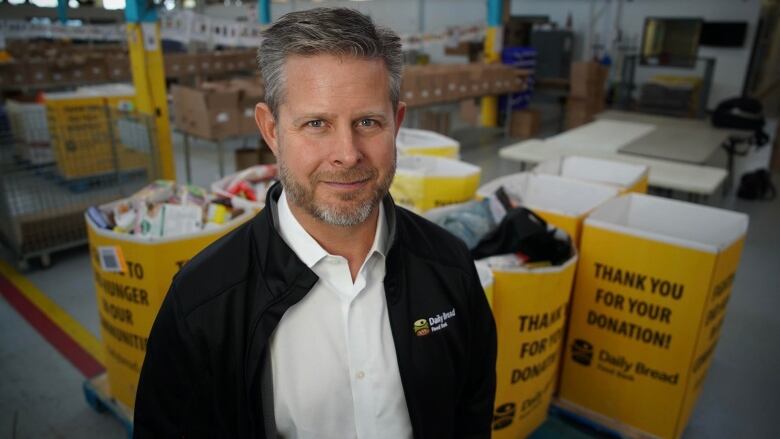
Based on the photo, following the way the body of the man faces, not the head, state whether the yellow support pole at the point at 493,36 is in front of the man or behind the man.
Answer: behind

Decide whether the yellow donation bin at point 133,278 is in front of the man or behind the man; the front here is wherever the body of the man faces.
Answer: behind

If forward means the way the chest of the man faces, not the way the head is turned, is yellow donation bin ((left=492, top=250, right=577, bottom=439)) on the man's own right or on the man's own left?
on the man's own left

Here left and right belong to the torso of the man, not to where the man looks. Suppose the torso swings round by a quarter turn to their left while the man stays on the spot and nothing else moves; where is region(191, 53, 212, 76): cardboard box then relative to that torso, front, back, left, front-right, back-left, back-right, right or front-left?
left

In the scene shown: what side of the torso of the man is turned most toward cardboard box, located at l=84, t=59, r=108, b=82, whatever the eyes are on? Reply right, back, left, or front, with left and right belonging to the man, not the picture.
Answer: back

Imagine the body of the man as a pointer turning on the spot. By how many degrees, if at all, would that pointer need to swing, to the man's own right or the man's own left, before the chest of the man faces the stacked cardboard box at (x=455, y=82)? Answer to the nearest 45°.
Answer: approximately 180°

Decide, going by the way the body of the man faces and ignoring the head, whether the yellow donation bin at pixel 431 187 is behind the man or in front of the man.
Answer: behind

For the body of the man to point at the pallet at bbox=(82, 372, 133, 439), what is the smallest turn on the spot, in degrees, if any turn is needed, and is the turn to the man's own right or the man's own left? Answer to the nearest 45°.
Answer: approximately 135° to the man's own right

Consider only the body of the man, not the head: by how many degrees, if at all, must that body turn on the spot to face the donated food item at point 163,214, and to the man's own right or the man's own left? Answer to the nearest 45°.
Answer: approximately 135° to the man's own right

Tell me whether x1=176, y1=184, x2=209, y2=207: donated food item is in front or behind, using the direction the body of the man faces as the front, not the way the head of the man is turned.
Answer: behind

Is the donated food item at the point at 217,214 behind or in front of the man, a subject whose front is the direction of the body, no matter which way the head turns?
behind

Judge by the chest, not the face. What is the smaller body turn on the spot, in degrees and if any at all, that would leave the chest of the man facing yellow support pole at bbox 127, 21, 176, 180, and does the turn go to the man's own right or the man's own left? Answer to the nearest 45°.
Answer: approximately 180°

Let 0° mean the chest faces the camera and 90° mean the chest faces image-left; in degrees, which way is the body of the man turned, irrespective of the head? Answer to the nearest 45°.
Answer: approximately 0°
